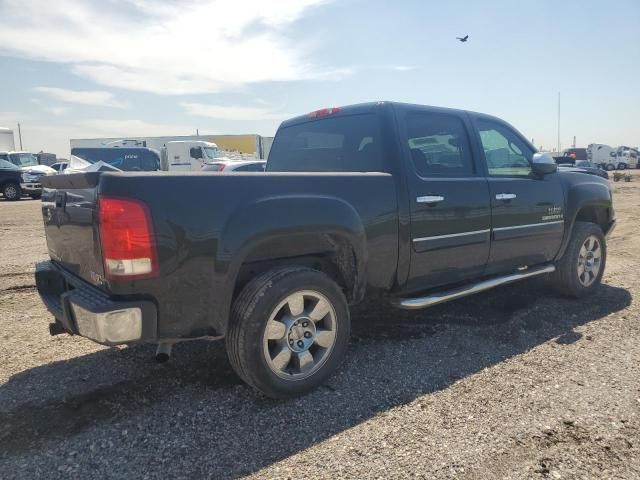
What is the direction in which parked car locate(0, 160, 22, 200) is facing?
to the viewer's right

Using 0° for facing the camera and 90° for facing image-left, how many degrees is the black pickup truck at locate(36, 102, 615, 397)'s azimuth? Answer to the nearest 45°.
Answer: approximately 225°

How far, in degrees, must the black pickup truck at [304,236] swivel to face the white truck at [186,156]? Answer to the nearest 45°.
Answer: approximately 45° to its left

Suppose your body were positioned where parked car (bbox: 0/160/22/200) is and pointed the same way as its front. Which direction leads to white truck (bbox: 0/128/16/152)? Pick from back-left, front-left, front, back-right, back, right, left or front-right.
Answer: left

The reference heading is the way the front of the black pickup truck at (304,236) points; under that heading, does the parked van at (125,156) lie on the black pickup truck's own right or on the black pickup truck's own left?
on the black pickup truck's own left

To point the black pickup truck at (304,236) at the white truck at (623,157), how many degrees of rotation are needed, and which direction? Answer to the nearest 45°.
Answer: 0° — it already faces it

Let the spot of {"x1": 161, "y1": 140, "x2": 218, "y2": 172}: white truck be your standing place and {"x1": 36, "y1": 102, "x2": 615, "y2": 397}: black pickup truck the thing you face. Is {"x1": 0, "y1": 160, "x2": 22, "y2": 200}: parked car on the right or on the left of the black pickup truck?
right

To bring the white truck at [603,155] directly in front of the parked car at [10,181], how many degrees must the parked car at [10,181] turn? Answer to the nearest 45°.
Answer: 0° — it already faces it

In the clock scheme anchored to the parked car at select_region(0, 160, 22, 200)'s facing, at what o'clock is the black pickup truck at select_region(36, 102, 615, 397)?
The black pickup truck is roughly at 3 o'clock from the parked car.

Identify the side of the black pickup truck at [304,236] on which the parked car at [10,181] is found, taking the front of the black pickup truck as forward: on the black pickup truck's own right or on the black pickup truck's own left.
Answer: on the black pickup truck's own left

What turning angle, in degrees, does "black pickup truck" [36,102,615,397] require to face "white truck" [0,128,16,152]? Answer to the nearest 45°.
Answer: approximately 90° to its left

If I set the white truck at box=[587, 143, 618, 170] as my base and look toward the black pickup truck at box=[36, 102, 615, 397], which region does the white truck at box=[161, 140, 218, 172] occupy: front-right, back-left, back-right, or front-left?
front-right

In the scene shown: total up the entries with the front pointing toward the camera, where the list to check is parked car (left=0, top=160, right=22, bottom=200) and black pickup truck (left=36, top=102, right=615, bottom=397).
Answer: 0
